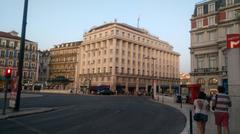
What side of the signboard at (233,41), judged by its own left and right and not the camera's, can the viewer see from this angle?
front

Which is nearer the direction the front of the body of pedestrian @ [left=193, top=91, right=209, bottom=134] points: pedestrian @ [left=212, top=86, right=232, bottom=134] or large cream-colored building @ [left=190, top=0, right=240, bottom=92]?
the large cream-colored building

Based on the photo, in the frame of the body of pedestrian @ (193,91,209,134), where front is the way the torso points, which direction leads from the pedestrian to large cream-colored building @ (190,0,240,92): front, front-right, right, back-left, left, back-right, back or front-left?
front

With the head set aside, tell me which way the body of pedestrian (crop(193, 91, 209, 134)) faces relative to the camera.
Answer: away from the camera

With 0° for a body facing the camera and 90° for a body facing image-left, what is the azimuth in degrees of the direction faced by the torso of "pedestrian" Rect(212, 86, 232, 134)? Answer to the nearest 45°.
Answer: approximately 180°
